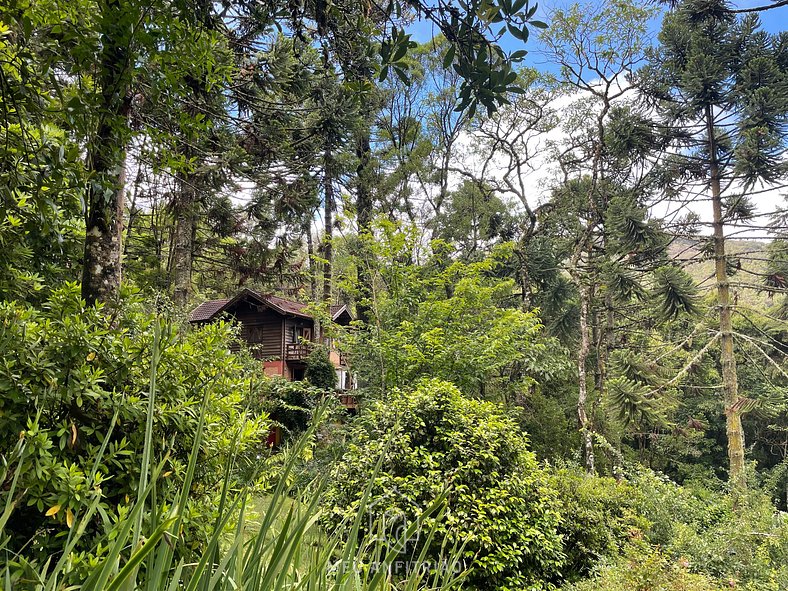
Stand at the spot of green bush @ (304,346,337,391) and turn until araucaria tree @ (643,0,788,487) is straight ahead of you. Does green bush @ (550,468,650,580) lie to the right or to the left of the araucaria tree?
right

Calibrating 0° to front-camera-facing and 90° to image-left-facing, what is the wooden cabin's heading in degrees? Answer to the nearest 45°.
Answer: approximately 315°

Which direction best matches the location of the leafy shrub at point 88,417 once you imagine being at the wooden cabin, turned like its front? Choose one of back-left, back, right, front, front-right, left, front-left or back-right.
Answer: front-right
